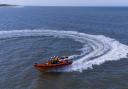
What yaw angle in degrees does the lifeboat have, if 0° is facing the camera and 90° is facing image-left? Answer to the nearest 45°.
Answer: approximately 45°
